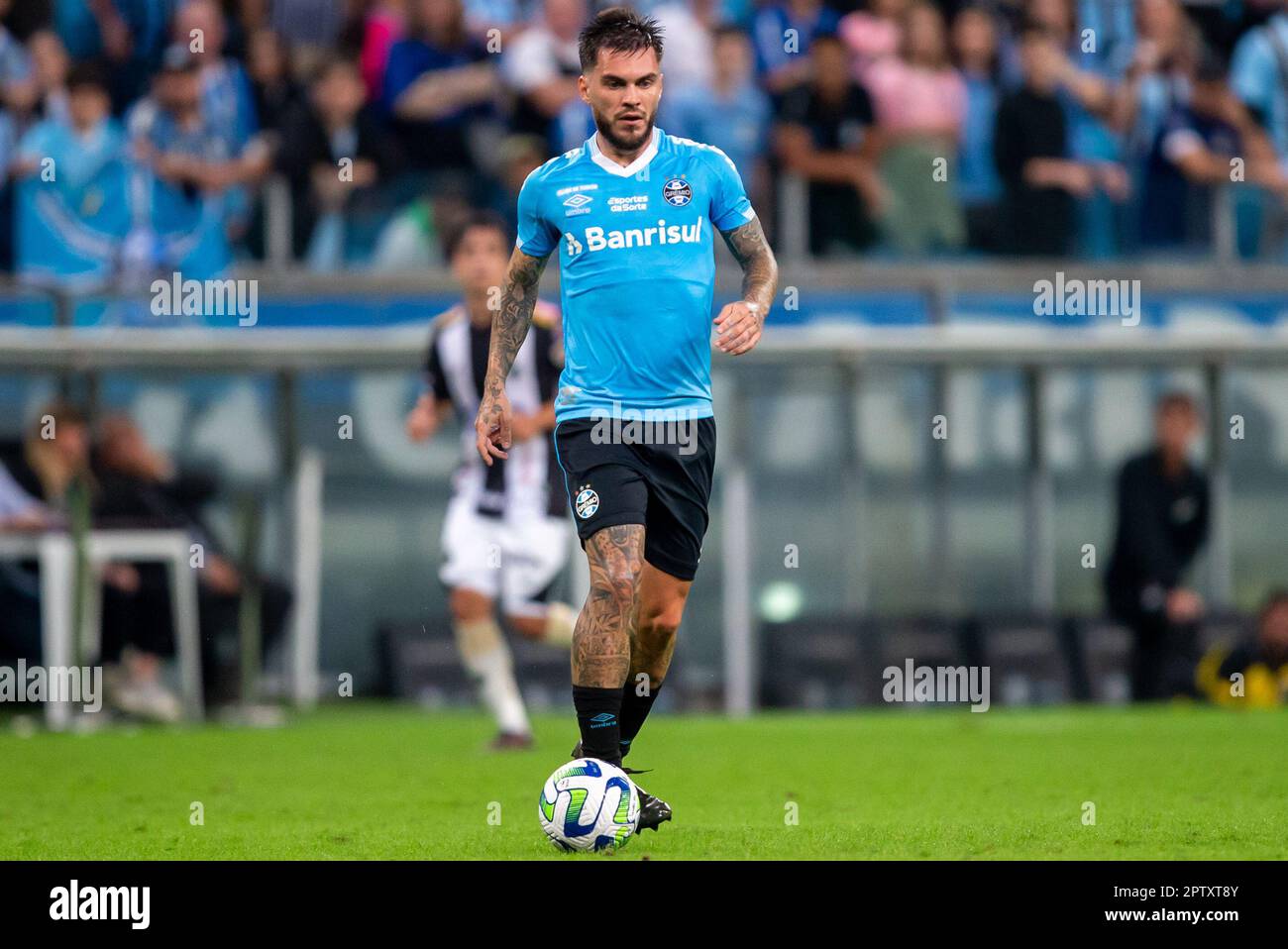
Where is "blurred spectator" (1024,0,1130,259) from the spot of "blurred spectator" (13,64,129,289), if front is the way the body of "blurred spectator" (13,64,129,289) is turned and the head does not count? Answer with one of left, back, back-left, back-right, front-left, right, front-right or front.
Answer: left

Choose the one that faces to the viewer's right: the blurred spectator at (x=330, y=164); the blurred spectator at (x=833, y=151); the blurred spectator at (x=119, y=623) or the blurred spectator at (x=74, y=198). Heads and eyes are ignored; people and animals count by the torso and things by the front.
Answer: the blurred spectator at (x=119, y=623)

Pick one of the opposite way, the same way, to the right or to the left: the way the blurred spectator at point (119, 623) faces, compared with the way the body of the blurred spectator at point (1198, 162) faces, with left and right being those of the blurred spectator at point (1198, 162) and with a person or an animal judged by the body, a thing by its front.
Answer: to the left

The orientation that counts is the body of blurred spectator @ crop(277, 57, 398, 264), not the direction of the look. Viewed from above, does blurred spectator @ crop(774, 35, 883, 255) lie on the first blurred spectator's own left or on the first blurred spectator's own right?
on the first blurred spectator's own left

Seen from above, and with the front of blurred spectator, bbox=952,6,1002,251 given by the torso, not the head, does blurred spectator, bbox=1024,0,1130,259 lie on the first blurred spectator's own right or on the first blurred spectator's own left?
on the first blurred spectator's own left

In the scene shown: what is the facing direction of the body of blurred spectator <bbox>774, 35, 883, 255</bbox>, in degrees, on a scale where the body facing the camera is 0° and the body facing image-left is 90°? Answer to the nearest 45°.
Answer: approximately 0°

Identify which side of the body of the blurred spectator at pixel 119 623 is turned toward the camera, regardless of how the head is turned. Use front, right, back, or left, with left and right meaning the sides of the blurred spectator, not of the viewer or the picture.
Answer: right

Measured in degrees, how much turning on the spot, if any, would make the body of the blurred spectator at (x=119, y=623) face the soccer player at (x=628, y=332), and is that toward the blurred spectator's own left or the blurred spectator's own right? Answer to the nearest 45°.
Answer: approximately 90° to the blurred spectator's own right

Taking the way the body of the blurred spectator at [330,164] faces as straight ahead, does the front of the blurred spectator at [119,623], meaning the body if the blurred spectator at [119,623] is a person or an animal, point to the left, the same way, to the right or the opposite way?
to the left

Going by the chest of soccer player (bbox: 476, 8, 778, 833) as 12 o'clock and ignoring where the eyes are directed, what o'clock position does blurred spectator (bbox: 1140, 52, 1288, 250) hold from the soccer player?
The blurred spectator is roughly at 7 o'clock from the soccer player.

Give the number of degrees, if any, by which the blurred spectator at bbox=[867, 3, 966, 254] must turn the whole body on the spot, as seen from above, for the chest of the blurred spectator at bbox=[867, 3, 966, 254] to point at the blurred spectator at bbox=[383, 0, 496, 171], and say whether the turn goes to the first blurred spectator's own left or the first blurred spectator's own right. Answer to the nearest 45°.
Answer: approximately 90° to the first blurred spectator's own right
